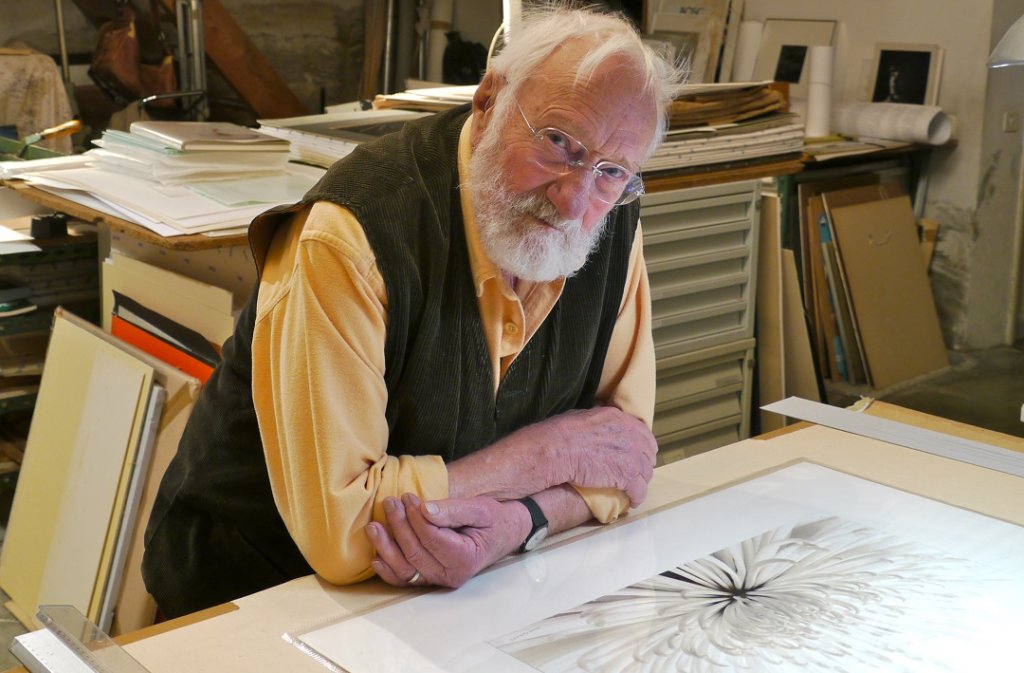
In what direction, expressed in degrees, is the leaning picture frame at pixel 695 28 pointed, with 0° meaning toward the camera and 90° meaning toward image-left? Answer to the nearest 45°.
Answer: approximately 0°

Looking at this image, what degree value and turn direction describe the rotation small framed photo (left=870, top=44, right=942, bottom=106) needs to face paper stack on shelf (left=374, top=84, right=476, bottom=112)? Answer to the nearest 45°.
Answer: approximately 45° to its right

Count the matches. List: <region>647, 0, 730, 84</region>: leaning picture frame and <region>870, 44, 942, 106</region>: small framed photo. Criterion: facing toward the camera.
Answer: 2

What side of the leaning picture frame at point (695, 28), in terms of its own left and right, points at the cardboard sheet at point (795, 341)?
front

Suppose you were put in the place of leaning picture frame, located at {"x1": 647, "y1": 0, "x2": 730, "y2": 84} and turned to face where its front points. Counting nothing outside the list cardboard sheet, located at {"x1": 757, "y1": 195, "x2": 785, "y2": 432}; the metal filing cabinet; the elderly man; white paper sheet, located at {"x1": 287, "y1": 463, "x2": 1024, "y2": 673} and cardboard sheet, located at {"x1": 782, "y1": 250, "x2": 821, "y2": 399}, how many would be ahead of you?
5

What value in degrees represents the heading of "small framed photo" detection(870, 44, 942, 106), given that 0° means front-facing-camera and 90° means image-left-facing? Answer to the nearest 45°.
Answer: approximately 0°

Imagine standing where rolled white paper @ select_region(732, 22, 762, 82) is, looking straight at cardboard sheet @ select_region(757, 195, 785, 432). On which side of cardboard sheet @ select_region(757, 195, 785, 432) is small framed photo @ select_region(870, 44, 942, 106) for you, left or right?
left

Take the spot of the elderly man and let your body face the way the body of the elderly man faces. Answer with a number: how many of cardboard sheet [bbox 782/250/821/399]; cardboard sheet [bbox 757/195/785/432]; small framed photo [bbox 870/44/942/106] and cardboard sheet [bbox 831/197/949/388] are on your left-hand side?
4

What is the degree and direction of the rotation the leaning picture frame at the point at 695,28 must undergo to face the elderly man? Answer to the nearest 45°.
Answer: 0° — it already faces them

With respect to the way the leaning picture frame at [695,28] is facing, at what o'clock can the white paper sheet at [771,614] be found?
The white paper sheet is roughly at 12 o'clock from the leaning picture frame.

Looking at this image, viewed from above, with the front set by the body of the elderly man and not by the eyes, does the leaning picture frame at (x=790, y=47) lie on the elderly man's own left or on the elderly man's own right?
on the elderly man's own left
